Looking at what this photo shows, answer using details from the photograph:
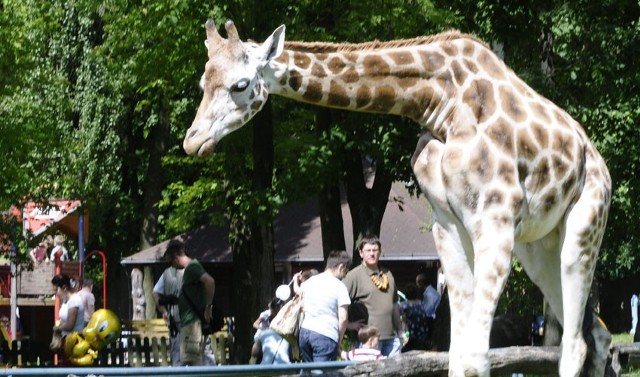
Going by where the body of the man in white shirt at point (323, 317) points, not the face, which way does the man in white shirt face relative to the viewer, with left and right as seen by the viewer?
facing away from the viewer and to the right of the viewer

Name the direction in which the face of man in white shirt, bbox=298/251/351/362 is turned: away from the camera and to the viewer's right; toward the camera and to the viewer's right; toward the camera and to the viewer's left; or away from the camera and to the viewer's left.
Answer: away from the camera and to the viewer's right
